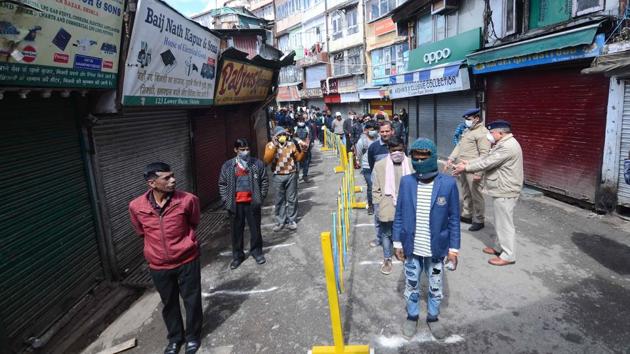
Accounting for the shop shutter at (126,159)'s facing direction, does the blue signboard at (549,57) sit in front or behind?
in front

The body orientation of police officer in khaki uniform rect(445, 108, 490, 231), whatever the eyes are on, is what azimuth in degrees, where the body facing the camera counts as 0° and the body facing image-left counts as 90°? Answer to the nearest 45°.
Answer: approximately 45°

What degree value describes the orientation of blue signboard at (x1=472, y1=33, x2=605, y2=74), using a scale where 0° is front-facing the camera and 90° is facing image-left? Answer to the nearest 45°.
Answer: approximately 45°

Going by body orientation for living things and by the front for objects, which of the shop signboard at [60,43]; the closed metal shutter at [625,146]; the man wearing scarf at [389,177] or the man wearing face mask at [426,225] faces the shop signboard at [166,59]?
the closed metal shutter

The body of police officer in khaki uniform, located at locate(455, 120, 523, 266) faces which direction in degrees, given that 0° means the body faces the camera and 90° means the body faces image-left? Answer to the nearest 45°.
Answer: approximately 90°

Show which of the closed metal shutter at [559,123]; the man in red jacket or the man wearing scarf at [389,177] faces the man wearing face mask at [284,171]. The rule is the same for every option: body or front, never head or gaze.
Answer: the closed metal shutter

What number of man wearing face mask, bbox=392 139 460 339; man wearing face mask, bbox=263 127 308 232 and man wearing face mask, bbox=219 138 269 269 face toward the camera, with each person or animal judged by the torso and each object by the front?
3

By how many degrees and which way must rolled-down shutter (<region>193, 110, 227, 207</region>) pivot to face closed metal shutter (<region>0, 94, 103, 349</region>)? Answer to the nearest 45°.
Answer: approximately 45° to its right

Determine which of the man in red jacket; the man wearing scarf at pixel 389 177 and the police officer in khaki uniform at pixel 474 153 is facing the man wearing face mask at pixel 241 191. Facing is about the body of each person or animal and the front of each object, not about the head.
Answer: the police officer in khaki uniform

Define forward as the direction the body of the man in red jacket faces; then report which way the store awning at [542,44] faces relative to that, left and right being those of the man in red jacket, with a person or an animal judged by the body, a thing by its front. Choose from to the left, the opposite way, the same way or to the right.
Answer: to the right

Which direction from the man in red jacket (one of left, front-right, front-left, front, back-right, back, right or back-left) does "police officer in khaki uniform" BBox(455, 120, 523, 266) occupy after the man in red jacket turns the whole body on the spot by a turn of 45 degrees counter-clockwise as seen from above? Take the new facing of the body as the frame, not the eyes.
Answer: front-left

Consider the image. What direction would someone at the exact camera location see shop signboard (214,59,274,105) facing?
facing the viewer and to the right of the viewer

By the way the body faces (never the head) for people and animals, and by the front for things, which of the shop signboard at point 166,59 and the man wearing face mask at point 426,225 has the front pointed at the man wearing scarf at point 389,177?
the shop signboard

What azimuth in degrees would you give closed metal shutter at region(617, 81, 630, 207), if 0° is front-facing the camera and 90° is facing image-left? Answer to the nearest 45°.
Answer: approximately 45°
